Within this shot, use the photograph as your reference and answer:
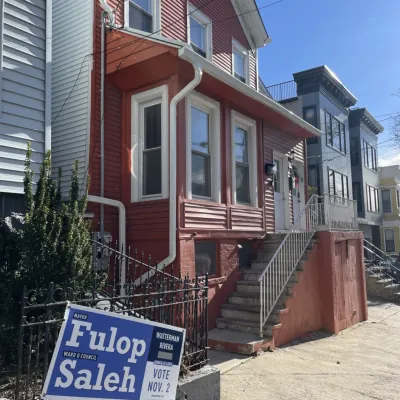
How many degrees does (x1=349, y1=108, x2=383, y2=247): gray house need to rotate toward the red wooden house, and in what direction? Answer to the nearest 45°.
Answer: approximately 45° to its right

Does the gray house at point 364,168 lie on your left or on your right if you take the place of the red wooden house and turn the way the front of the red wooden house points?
on your left

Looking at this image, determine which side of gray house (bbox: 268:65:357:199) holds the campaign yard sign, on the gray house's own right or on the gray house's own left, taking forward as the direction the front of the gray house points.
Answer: on the gray house's own right

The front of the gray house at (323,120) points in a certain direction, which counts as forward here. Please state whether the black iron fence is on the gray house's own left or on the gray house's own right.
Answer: on the gray house's own right

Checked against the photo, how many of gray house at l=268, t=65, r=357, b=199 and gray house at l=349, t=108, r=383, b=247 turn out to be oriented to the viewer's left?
0

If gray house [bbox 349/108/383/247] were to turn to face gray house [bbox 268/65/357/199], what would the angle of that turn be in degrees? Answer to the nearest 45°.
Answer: approximately 45° to its right

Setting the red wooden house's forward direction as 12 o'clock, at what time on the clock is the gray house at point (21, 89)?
The gray house is roughly at 3 o'clock from the red wooden house.

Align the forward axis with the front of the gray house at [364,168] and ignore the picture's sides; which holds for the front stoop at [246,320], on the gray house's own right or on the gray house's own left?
on the gray house's own right

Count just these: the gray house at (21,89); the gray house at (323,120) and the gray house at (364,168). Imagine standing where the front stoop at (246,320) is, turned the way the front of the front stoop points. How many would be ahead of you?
1

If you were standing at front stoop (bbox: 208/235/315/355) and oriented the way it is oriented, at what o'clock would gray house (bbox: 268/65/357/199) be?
The gray house is roughly at 5 o'clock from the front stoop.

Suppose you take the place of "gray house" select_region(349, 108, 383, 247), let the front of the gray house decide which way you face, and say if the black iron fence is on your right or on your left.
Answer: on your right
